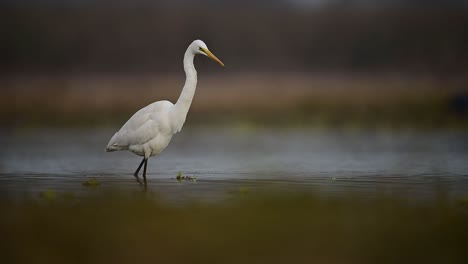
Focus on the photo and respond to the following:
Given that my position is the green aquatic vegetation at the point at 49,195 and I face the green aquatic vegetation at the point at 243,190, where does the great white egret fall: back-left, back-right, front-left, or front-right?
front-left

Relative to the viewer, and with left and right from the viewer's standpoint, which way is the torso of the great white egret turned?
facing to the right of the viewer

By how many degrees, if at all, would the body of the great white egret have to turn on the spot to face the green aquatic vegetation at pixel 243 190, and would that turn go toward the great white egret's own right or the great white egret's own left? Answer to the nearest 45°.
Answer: approximately 45° to the great white egret's own right
